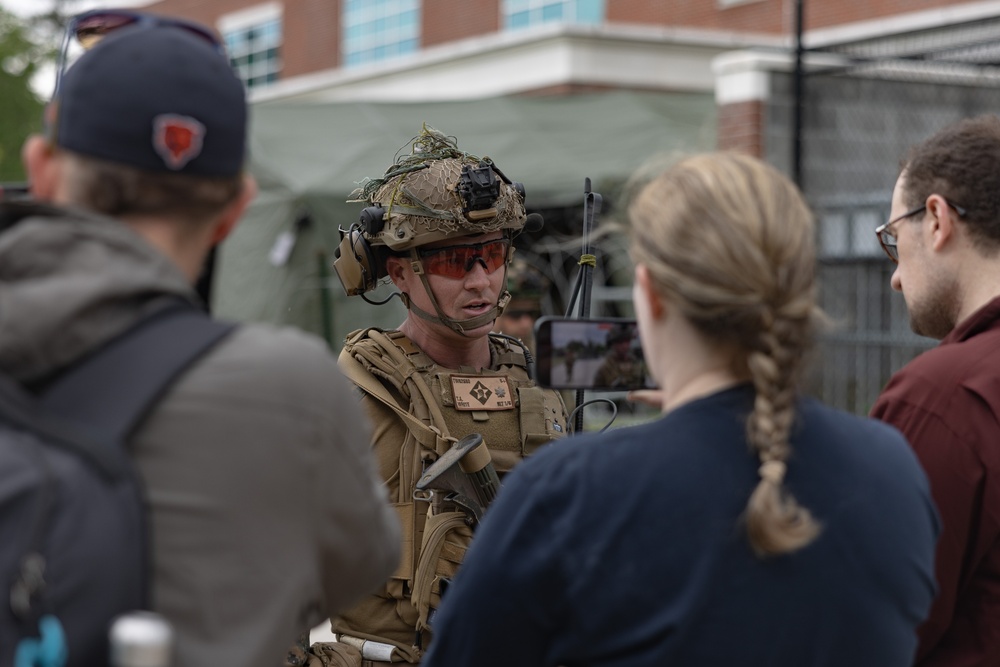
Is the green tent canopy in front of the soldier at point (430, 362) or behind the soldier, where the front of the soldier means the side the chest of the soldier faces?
behind

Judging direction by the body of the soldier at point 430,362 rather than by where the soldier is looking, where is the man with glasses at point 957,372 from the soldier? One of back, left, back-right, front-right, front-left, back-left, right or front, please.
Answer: front

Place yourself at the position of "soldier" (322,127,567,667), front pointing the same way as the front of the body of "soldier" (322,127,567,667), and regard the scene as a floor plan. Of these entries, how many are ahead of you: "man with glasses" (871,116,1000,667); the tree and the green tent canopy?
1

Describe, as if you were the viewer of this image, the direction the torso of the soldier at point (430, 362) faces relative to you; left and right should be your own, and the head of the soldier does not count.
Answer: facing the viewer and to the right of the viewer

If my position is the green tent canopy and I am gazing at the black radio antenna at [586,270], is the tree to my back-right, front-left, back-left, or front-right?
back-right

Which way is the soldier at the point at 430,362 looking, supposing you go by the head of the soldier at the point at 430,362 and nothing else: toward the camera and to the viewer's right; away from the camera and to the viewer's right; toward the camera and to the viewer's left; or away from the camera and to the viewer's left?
toward the camera and to the viewer's right

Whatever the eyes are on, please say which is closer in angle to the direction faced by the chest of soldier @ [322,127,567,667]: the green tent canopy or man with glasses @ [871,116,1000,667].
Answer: the man with glasses
